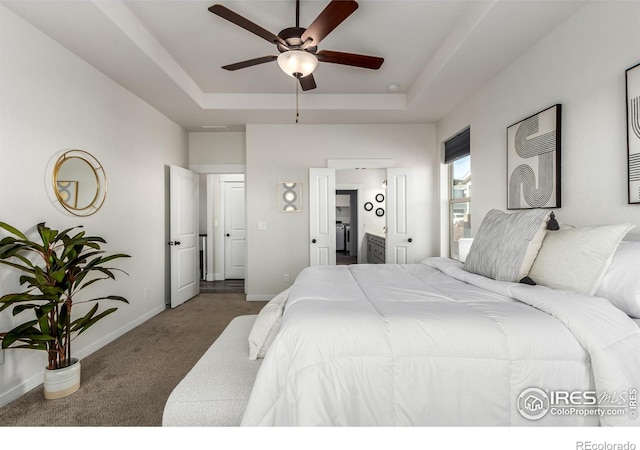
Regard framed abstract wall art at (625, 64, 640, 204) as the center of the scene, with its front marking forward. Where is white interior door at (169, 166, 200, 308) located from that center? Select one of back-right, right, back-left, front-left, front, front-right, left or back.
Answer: front-right

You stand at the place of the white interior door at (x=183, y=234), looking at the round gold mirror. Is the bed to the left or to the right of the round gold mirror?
left

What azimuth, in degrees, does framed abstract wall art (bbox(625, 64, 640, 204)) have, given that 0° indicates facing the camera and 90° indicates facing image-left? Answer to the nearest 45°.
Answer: approximately 45°

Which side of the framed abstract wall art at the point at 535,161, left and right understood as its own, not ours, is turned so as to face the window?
right

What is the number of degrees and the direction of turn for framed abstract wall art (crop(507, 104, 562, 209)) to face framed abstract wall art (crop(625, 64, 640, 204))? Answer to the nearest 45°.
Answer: approximately 90° to its left

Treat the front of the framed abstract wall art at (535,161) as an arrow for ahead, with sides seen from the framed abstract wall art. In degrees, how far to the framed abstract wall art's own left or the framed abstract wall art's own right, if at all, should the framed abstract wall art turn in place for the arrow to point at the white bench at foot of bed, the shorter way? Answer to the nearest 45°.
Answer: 0° — it already faces it

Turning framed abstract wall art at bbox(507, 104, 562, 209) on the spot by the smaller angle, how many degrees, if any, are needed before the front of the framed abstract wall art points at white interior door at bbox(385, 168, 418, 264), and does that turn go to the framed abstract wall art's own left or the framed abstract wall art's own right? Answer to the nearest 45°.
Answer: approximately 90° to the framed abstract wall art's own right

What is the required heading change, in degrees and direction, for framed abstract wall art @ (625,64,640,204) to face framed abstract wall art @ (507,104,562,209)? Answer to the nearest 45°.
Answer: approximately 90° to its right

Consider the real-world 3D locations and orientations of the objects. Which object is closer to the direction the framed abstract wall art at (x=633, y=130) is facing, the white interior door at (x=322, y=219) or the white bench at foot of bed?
the white bench at foot of bed

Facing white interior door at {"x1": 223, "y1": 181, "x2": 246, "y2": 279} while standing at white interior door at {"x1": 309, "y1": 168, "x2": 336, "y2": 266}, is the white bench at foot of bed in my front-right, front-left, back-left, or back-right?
back-left

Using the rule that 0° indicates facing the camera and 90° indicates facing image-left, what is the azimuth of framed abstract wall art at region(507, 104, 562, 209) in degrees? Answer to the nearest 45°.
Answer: approximately 45°
